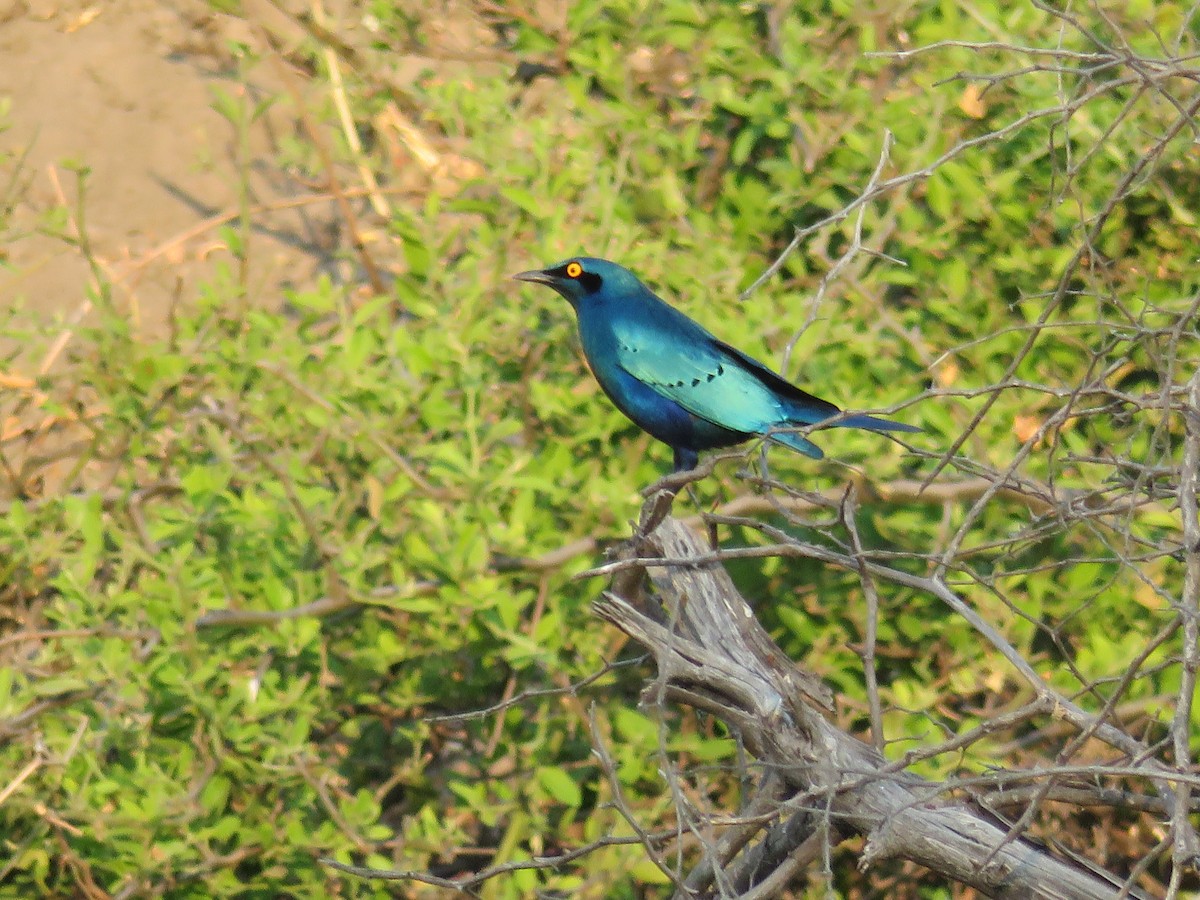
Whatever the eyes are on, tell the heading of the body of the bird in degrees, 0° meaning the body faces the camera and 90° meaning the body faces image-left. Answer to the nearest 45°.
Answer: approximately 90°
